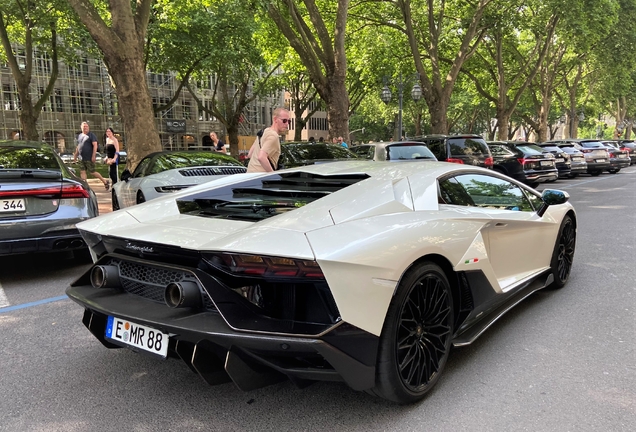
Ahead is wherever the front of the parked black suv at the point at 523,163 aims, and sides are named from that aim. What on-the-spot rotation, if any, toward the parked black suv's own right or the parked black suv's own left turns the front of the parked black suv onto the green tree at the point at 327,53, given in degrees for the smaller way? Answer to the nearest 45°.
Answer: approximately 90° to the parked black suv's own left

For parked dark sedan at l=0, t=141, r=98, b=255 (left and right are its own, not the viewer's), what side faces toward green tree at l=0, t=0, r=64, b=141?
front

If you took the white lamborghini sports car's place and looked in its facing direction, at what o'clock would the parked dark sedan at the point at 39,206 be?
The parked dark sedan is roughly at 9 o'clock from the white lamborghini sports car.

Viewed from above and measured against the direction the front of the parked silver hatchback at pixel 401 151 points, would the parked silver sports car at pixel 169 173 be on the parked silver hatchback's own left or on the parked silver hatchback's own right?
on the parked silver hatchback's own left

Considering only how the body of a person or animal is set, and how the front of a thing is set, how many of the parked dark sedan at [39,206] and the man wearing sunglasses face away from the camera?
1

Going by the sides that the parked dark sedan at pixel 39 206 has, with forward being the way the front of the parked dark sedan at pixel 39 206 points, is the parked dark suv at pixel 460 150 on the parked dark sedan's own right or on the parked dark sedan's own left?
on the parked dark sedan's own right

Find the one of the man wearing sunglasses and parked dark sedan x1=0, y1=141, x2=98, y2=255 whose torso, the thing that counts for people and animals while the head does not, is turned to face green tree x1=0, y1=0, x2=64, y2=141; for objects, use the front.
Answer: the parked dark sedan

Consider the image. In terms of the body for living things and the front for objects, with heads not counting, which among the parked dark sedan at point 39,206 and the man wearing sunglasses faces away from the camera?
the parked dark sedan

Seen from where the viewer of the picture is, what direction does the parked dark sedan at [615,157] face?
facing away from the viewer and to the left of the viewer

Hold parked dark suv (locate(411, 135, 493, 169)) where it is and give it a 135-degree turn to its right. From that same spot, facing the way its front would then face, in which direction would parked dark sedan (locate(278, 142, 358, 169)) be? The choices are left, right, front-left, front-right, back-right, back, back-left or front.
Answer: back-right
